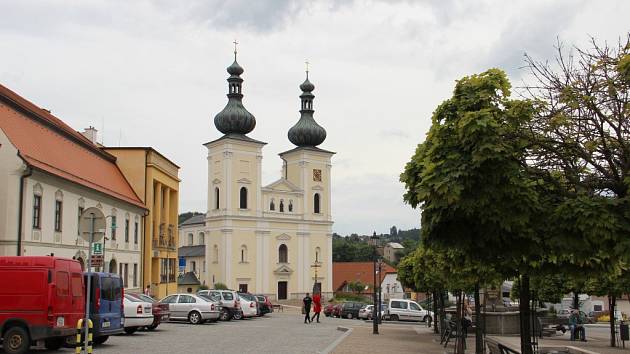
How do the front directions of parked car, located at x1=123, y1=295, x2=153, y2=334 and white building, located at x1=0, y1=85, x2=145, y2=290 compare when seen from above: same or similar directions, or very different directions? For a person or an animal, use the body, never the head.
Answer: very different directions

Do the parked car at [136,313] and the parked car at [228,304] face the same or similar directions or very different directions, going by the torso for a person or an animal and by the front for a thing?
same or similar directions

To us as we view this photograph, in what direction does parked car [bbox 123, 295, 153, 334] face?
facing away from the viewer and to the left of the viewer

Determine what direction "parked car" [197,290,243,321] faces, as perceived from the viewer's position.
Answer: facing away from the viewer and to the left of the viewer

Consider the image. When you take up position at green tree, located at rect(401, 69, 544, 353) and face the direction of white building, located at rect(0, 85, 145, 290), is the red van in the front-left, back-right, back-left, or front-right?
front-left

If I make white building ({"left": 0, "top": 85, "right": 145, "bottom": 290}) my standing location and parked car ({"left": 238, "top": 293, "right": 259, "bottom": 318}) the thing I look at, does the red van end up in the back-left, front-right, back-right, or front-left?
back-right

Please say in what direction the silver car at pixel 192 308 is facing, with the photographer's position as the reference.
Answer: facing away from the viewer and to the left of the viewer

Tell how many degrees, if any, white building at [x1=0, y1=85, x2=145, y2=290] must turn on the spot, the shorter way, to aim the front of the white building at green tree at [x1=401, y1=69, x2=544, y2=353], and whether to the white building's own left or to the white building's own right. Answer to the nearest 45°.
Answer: approximately 45° to the white building's own right

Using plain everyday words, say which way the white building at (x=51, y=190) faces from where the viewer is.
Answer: facing the viewer and to the right of the viewer
